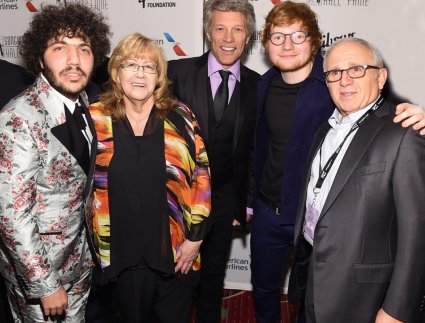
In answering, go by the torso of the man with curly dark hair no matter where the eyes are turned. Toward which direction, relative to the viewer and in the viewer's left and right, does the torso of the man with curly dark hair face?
facing the viewer and to the right of the viewer

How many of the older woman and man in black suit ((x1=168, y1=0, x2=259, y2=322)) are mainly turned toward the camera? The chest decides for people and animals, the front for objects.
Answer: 2

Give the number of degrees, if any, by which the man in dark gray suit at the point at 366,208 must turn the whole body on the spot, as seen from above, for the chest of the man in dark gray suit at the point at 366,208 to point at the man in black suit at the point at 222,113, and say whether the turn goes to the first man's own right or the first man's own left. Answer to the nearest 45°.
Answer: approximately 90° to the first man's own right

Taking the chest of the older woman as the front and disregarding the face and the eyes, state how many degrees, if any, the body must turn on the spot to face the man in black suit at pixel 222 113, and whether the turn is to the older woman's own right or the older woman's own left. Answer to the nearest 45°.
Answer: approximately 135° to the older woman's own left

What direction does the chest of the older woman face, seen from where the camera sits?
toward the camera

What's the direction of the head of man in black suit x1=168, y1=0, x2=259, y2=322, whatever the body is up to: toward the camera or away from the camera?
toward the camera

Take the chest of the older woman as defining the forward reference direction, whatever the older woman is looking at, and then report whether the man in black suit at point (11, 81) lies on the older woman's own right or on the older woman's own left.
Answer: on the older woman's own right

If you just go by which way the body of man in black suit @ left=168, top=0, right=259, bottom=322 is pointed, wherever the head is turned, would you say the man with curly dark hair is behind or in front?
in front

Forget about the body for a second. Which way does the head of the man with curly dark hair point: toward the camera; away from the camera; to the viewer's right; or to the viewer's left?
toward the camera

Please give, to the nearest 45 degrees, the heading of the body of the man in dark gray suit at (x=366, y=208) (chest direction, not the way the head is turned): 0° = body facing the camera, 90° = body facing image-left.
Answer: approximately 45°

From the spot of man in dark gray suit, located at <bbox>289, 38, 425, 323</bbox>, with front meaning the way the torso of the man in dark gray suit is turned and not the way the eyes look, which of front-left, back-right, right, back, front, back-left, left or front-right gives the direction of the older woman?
front-right

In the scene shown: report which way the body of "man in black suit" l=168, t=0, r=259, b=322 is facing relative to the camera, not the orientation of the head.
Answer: toward the camera

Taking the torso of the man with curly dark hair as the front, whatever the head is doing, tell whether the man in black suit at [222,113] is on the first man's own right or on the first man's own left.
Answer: on the first man's own left

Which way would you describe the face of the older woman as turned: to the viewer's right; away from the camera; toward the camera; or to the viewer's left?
toward the camera
